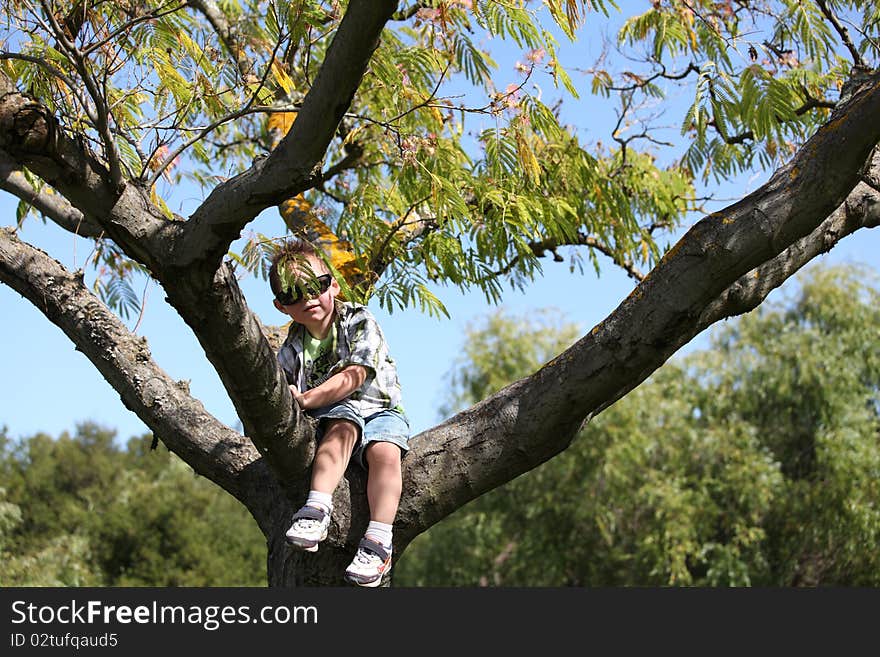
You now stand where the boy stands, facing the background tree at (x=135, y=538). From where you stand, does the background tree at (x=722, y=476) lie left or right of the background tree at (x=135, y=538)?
right

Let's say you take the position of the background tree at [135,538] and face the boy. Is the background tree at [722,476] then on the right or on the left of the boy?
left

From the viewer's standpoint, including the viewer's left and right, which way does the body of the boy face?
facing the viewer and to the left of the viewer

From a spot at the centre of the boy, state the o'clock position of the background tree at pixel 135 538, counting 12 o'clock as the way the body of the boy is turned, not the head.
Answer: The background tree is roughly at 4 o'clock from the boy.

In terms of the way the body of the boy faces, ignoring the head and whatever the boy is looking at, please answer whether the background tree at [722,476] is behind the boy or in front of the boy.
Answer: behind
